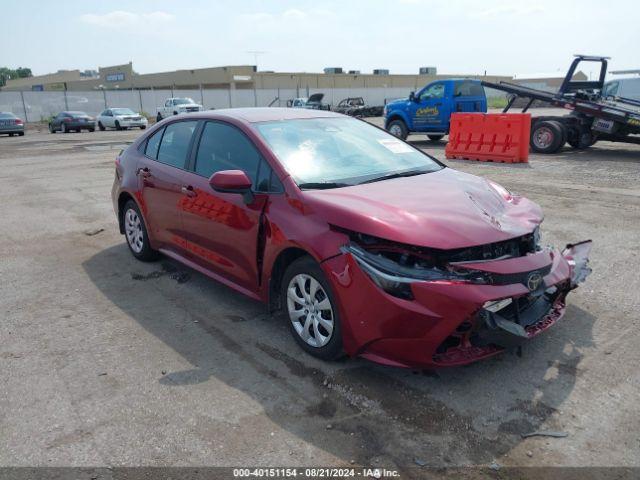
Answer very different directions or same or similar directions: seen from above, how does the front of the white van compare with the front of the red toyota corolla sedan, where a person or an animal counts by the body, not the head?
very different directions

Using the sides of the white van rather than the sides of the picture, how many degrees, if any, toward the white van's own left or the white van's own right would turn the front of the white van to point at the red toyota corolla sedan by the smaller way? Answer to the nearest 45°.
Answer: approximately 90° to the white van's own left

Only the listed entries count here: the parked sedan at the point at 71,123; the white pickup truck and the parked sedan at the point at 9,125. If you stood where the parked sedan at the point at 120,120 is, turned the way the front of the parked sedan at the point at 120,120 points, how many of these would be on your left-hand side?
1

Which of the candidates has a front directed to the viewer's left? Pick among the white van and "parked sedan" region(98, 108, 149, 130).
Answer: the white van

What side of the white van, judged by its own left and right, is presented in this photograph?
left

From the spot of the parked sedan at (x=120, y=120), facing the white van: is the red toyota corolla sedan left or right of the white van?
right

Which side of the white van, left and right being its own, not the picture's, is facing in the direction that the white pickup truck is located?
front

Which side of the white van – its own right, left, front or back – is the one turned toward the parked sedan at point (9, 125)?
front

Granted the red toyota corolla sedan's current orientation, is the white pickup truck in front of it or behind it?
behind

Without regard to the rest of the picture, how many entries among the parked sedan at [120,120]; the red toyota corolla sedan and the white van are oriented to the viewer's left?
1

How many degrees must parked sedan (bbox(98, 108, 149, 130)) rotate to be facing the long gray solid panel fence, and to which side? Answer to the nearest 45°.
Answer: approximately 135° to its left

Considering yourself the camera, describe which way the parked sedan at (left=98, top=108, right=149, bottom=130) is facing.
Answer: facing the viewer and to the right of the viewer

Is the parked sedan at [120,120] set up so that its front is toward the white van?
yes

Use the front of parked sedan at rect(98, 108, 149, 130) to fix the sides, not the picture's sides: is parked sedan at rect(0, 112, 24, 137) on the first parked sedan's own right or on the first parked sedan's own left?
on the first parked sedan's own right

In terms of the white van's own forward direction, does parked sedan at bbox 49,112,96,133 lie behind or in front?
in front
